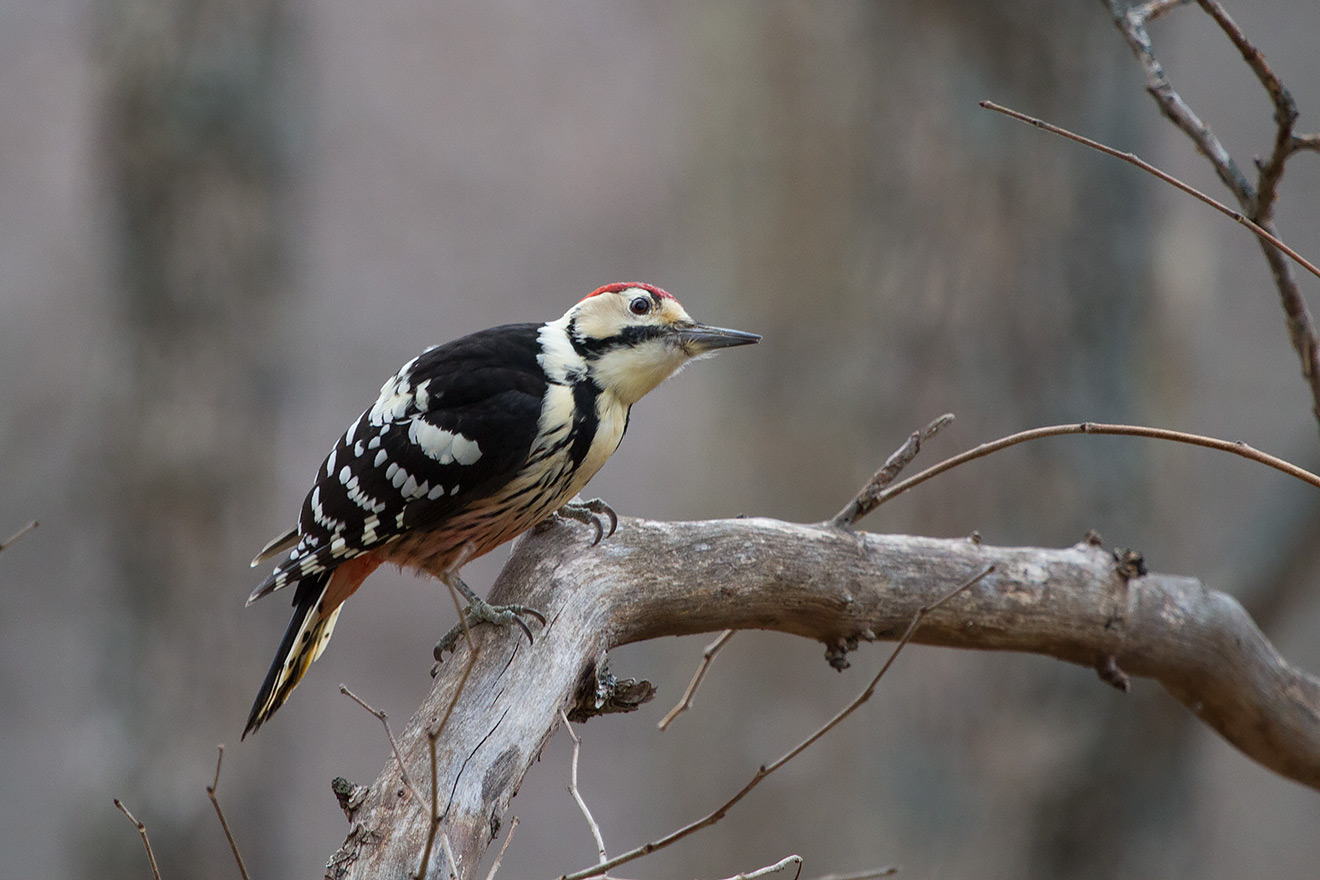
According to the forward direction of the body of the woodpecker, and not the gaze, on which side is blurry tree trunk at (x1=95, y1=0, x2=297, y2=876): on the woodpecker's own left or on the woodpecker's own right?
on the woodpecker's own left

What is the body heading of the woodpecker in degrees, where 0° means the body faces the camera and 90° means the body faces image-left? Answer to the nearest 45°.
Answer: approximately 270°

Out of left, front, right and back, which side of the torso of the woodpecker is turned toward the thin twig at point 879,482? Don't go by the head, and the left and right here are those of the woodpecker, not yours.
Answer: front

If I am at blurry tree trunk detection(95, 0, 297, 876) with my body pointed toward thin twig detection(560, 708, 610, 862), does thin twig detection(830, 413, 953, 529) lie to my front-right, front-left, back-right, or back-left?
front-left

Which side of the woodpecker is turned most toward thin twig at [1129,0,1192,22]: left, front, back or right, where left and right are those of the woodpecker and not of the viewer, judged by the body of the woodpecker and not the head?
front
